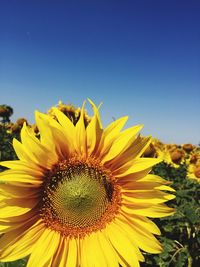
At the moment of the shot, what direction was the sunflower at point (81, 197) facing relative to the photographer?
facing the viewer
